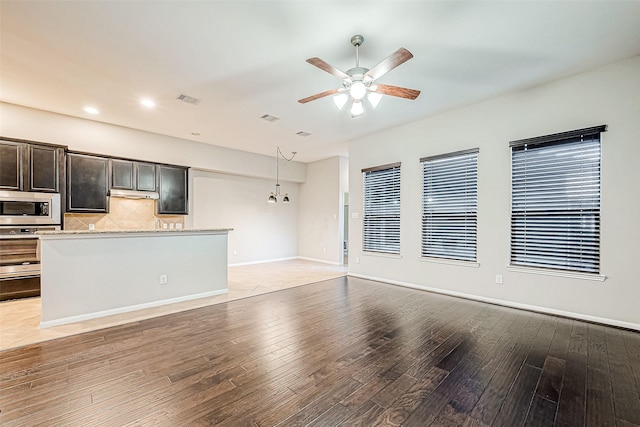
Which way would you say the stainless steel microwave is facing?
toward the camera

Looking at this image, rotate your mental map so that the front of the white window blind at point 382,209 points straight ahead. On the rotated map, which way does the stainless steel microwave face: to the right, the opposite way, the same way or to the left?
to the left

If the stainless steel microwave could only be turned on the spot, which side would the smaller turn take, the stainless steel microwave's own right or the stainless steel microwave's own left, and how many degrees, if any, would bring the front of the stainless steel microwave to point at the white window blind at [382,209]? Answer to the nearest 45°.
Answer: approximately 45° to the stainless steel microwave's own left

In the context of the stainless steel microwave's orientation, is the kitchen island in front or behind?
in front

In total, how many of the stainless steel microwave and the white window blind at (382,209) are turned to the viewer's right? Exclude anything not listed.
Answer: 0

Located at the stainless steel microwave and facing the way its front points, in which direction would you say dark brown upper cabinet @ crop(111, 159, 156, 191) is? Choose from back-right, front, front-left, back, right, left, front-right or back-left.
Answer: left

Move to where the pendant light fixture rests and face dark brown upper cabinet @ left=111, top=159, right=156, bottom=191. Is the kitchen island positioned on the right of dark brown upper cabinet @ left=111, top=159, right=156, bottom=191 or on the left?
left

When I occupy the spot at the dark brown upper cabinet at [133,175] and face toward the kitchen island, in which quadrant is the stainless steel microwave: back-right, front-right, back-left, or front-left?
front-right

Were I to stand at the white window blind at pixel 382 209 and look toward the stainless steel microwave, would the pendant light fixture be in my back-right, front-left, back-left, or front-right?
front-right

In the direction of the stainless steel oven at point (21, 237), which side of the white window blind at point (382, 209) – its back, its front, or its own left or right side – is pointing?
front

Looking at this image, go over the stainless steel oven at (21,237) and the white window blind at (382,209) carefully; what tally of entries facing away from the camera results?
0

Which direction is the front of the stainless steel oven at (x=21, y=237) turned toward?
toward the camera

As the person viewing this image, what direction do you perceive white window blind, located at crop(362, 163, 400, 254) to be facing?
facing the viewer and to the left of the viewer

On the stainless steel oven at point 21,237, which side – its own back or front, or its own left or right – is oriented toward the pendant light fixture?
left

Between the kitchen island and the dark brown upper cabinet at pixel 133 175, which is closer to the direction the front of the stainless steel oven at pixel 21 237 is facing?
the kitchen island
